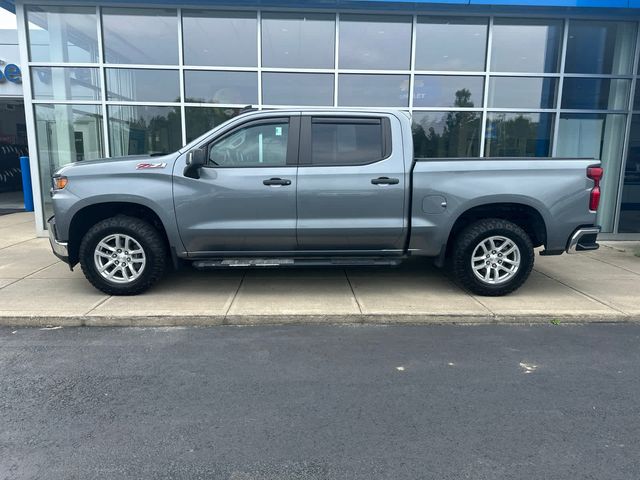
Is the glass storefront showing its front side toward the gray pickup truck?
yes

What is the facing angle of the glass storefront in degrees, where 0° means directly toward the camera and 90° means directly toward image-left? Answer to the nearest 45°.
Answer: approximately 0°

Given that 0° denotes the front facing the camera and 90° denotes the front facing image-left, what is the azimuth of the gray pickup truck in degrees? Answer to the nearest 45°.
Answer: approximately 90°

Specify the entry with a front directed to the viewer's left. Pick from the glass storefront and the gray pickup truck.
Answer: the gray pickup truck

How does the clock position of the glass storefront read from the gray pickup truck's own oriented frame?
The glass storefront is roughly at 3 o'clock from the gray pickup truck.

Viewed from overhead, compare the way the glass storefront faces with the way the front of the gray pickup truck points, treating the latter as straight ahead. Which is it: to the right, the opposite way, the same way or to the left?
to the left

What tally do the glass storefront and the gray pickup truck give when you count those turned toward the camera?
1
